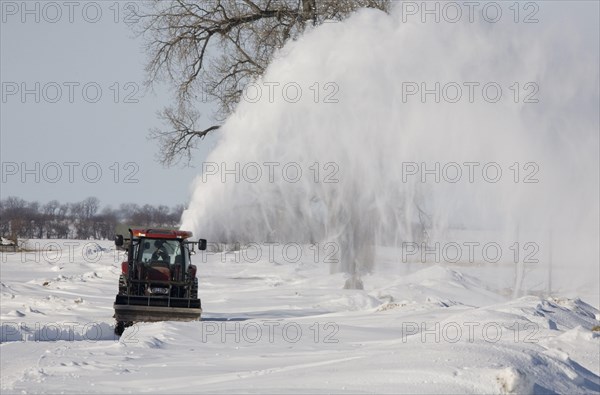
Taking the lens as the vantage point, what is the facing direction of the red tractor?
facing the viewer

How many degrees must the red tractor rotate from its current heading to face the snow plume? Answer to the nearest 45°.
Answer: approximately 90° to its left
